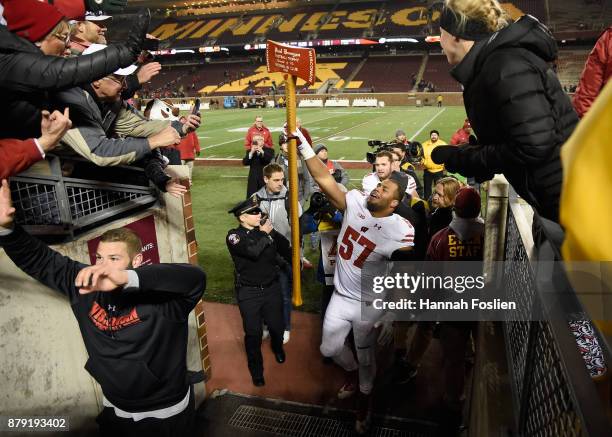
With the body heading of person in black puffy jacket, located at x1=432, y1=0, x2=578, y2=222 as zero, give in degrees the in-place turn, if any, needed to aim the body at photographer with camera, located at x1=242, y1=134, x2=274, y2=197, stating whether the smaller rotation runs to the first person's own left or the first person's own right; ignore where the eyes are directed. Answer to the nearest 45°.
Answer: approximately 45° to the first person's own right

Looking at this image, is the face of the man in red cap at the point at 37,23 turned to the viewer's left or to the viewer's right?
to the viewer's right

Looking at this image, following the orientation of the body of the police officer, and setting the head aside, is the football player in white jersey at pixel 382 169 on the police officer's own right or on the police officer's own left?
on the police officer's own left

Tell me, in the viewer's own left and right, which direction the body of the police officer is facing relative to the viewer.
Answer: facing the viewer and to the right of the viewer

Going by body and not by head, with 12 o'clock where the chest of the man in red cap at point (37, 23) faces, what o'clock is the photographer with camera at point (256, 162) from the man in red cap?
The photographer with camera is roughly at 10 o'clock from the man in red cap.

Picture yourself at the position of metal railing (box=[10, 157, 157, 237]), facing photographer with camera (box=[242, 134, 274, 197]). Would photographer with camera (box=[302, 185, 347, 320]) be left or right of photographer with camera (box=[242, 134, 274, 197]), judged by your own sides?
right

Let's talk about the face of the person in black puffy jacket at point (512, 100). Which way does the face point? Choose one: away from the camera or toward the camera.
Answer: away from the camera

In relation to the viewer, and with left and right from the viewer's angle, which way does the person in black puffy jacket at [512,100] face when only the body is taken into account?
facing to the left of the viewer

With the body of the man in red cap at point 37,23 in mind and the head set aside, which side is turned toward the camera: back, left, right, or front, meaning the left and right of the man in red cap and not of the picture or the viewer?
right

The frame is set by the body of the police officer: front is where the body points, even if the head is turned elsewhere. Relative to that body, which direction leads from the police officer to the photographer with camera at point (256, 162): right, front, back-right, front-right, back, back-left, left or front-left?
back-left

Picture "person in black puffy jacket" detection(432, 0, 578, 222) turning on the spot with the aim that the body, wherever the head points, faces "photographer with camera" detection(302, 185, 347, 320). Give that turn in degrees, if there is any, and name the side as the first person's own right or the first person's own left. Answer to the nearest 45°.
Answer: approximately 45° to the first person's own right

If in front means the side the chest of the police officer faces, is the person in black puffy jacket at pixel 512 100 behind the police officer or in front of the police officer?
in front
